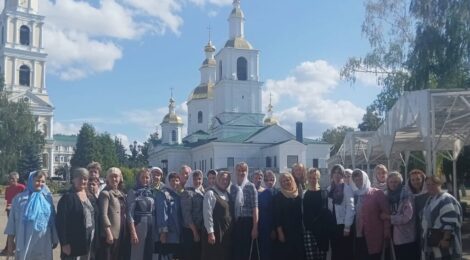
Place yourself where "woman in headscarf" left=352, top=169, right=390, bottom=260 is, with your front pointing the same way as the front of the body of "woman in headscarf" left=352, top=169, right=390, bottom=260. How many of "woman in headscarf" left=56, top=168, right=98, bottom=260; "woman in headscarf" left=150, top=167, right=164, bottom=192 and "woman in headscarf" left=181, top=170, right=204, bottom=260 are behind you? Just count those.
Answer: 0

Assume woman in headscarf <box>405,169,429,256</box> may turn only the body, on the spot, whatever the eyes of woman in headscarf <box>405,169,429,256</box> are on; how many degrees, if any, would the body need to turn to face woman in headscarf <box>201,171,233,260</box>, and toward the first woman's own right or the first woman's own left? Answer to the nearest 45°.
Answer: approximately 90° to the first woman's own right

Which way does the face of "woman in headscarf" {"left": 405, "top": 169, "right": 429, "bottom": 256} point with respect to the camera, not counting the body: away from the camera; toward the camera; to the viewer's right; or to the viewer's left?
toward the camera

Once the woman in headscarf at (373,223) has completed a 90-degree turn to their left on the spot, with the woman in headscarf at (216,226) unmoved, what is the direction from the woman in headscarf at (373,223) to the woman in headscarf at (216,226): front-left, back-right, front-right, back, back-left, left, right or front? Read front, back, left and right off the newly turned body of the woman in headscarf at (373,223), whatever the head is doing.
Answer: back-right

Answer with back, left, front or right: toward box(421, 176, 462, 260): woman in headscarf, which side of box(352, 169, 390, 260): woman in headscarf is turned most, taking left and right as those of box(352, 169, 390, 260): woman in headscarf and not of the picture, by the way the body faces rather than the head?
left

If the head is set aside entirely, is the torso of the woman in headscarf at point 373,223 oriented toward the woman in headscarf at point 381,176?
no

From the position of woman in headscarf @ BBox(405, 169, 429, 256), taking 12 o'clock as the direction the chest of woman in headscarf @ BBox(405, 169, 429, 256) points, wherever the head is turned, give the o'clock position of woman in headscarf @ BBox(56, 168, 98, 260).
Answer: woman in headscarf @ BBox(56, 168, 98, 260) is roughly at 2 o'clock from woman in headscarf @ BBox(405, 169, 429, 256).

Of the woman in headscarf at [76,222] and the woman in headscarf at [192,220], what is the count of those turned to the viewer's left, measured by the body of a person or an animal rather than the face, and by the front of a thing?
0

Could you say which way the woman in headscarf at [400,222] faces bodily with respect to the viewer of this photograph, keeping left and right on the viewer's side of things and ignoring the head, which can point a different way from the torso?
facing the viewer and to the left of the viewer

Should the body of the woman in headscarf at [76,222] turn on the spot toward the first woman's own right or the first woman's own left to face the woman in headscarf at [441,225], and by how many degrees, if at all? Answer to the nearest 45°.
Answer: approximately 45° to the first woman's own left

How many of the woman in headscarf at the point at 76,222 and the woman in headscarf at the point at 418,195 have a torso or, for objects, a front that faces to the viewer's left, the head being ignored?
0

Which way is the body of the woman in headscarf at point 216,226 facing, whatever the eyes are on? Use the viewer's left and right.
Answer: facing the viewer and to the right of the viewer

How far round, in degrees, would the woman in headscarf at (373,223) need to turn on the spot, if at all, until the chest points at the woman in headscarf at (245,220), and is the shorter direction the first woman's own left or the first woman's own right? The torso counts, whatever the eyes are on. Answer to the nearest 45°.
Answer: approximately 45° to the first woman's own right

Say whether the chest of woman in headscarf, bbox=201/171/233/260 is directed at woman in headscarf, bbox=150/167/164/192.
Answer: no

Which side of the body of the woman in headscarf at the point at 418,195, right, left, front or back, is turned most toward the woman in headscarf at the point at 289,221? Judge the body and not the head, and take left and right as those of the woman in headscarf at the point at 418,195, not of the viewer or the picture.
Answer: right

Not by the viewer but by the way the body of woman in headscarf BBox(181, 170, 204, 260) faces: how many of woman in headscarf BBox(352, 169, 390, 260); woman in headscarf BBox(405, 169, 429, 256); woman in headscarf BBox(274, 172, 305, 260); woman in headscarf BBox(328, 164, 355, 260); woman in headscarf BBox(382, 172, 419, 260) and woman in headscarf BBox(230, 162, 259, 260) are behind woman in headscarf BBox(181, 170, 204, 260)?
0

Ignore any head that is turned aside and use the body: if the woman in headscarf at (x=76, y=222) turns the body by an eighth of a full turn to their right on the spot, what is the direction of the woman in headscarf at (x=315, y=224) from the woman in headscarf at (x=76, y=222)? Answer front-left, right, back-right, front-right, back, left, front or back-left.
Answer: left

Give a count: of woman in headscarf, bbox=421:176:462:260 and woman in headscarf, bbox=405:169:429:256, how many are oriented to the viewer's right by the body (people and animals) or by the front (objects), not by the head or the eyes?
0

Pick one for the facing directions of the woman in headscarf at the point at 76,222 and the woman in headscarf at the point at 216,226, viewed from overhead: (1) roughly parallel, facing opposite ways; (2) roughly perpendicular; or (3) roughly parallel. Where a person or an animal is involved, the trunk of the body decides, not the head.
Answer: roughly parallel

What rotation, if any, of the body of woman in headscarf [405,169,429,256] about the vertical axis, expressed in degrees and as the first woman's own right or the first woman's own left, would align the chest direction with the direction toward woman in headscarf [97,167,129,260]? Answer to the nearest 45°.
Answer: approximately 90° to the first woman's own right

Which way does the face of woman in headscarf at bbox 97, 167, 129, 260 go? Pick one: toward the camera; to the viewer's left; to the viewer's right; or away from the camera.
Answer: toward the camera
